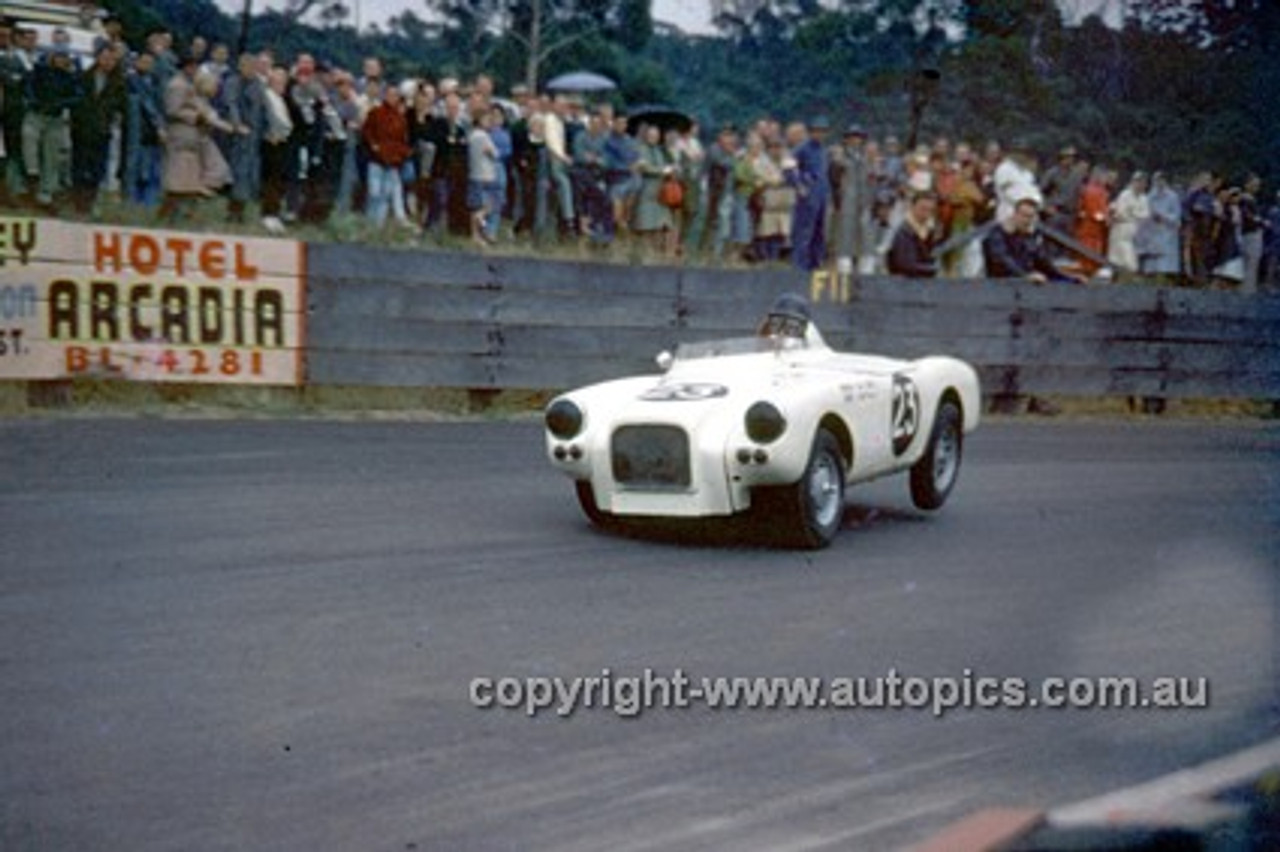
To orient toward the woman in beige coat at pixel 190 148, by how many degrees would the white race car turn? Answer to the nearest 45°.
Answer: approximately 90° to its right

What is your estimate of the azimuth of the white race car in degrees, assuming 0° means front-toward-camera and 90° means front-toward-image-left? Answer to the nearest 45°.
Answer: approximately 45°

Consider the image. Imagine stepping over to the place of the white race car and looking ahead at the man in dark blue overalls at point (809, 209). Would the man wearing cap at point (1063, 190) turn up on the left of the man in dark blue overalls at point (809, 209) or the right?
right

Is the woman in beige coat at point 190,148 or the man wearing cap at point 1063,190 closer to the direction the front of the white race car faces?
the woman in beige coat

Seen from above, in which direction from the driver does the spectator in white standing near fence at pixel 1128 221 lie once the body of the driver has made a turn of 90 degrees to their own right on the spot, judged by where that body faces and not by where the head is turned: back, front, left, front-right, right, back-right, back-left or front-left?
right

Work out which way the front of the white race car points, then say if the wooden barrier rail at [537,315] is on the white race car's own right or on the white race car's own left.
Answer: on the white race car's own right

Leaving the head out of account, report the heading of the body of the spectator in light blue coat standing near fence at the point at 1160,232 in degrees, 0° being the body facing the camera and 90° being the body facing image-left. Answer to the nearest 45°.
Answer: approximately 45°
